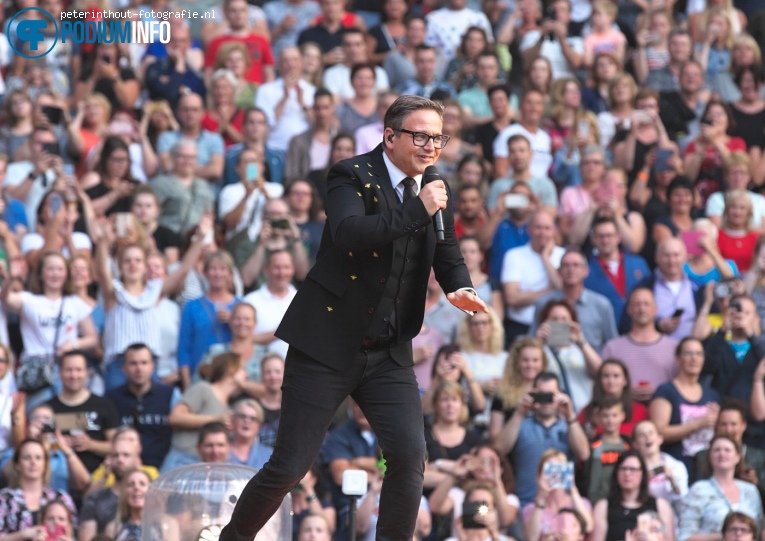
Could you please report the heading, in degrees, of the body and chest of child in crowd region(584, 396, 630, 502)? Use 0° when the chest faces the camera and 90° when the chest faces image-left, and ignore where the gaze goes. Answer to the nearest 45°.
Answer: approximately 0°

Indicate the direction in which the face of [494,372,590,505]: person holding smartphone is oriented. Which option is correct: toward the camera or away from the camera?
toward the camera

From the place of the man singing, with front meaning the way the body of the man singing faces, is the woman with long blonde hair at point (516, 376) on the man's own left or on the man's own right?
on the man's own left

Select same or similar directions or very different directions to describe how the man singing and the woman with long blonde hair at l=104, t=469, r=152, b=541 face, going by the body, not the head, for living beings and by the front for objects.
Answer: same or similar directions

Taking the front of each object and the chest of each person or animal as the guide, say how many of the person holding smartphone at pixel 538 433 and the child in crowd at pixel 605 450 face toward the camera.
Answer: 2

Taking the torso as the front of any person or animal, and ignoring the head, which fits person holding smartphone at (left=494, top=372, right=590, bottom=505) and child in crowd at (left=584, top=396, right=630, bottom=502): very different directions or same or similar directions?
same or similar directions

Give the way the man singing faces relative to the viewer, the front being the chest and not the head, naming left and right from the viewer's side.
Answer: facing the viewer and to the right of the viewer

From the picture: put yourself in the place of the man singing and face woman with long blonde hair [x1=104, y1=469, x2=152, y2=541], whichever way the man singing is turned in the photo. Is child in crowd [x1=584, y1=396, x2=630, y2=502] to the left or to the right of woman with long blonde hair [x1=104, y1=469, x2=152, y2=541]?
right

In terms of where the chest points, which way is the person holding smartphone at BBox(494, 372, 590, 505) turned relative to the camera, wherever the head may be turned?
toward the camera

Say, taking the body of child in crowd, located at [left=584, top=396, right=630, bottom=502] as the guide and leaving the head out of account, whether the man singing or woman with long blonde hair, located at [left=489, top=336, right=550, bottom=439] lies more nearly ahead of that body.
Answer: the man singing
